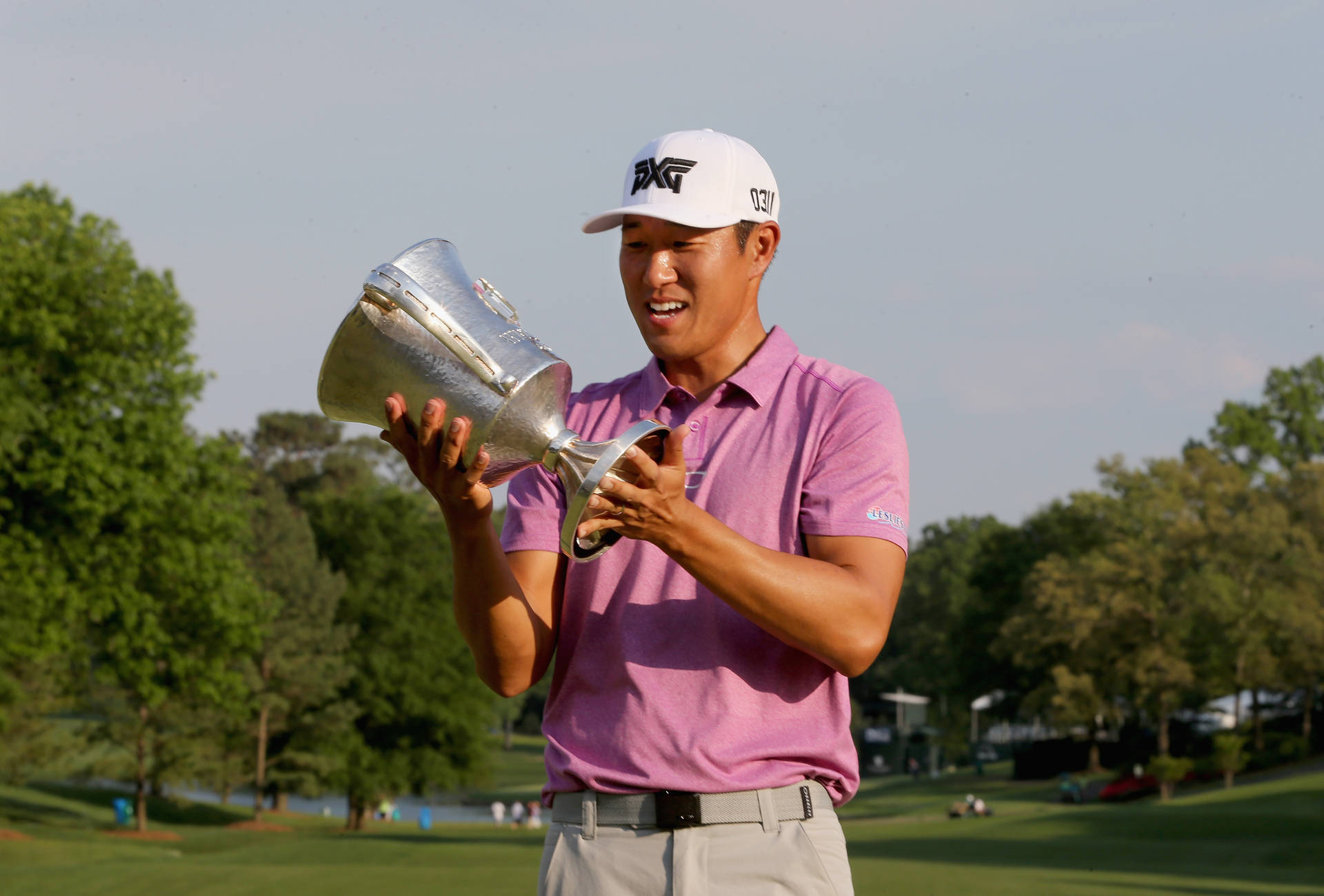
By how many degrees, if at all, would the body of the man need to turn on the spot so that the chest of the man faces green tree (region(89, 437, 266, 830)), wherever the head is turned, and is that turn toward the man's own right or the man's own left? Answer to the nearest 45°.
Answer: approximately 135° to the man's own right

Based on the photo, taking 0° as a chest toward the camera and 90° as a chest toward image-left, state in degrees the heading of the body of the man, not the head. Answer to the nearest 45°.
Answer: approximately 45°

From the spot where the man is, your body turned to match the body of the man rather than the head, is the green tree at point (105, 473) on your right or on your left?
on your right
